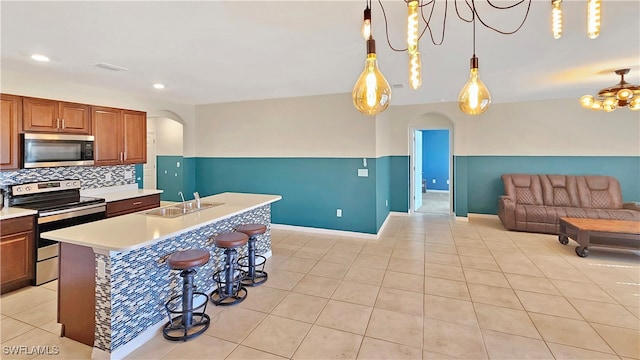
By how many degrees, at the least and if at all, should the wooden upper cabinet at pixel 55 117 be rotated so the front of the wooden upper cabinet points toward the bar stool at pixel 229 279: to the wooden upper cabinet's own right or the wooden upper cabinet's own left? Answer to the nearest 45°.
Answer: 0° — it already faces it

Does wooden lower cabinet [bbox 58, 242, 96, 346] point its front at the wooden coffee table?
no

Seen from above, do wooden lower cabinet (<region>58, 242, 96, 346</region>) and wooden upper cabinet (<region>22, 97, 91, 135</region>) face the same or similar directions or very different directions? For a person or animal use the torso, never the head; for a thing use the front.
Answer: very different directions

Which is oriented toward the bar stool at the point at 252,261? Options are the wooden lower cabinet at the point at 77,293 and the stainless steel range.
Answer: the stainless steel range

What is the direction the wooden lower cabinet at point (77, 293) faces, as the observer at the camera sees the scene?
facing away from the viewer and to the left of the viewer

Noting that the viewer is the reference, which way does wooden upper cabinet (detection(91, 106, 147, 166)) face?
facing the viewer and to the right of the viewer

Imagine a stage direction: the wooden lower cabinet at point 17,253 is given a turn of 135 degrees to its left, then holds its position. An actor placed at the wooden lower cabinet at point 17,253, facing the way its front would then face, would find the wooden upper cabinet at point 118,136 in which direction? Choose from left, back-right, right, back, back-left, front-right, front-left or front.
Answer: front-right

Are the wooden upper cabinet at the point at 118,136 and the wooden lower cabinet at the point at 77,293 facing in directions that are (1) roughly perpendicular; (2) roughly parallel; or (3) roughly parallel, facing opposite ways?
roughly parallel, facing opposite ways

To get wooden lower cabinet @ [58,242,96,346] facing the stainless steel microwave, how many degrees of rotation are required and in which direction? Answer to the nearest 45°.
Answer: approximately 45° to its right

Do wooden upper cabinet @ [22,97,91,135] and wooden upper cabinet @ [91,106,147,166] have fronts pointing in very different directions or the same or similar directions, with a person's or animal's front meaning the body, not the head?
same or similar directions

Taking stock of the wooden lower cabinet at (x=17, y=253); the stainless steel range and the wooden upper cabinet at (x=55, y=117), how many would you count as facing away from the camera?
0
